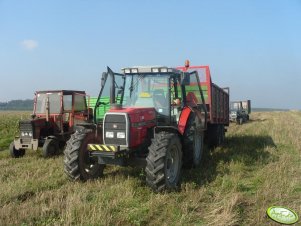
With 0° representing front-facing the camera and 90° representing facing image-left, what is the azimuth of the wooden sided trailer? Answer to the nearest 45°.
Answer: approximately 45°

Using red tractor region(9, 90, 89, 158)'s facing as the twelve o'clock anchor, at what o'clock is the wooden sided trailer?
The wooden sided trailer is roughly at 8 o'clock from the red tractor.

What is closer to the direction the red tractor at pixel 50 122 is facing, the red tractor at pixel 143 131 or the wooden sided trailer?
the red tractor

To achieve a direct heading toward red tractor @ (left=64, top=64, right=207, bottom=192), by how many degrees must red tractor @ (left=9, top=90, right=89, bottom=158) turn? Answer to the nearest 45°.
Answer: approximately 45° to its left

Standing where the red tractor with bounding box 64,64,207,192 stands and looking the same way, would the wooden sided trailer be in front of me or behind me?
behind

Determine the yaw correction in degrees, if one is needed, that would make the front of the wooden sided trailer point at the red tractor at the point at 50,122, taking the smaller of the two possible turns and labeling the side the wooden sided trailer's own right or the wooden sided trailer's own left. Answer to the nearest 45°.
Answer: approximately 45° to the wooden sided trailer's own right
